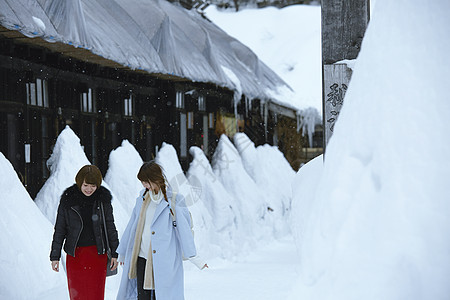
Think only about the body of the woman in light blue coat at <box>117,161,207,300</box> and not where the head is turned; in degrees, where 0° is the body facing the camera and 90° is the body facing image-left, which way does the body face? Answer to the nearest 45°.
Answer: approximately 45°

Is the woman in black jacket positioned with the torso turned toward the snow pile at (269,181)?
no

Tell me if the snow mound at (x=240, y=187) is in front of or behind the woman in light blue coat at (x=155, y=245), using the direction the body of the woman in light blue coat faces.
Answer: behind

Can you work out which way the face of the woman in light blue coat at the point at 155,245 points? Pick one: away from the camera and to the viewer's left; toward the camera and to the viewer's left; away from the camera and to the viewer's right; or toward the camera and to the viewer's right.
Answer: toward the camera and to the viewer's left

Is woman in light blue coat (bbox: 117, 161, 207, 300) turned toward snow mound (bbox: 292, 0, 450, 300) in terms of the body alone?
no

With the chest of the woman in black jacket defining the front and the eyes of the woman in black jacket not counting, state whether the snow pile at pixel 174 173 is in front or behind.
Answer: behind

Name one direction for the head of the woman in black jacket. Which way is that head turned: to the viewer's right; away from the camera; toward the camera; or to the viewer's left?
toward the camera

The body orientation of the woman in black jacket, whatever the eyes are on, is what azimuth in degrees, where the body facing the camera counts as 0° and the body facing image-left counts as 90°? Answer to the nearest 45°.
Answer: approximately 0°

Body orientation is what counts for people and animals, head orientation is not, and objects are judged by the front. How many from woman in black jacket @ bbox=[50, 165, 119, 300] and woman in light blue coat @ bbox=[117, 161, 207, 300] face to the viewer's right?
0
